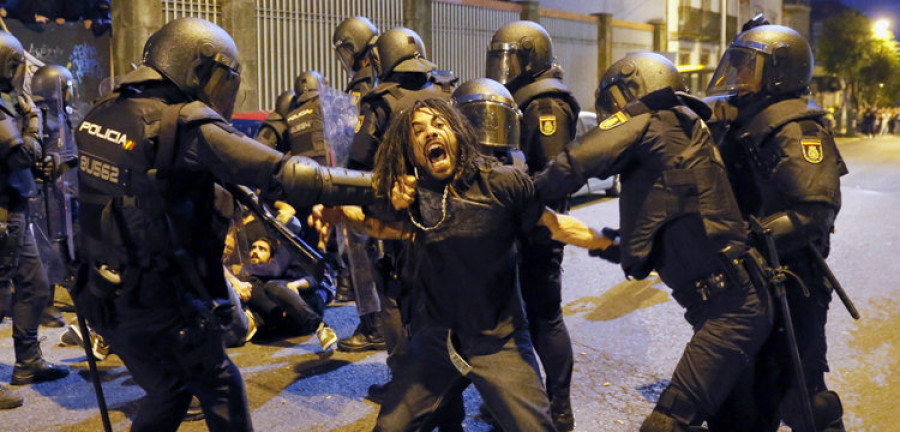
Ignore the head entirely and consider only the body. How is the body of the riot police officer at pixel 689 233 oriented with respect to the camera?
to the viewer's left

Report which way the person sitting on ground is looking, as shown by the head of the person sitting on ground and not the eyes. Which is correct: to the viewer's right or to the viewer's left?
to the viewer's left

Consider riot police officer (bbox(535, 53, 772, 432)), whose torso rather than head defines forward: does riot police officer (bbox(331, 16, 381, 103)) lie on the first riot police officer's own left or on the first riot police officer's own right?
on the first riot police officer's own right

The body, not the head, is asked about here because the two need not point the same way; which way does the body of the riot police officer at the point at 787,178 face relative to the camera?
to the viewer's left

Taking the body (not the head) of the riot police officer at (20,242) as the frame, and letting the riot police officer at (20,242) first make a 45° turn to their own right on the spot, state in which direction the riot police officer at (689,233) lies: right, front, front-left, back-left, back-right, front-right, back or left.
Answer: front

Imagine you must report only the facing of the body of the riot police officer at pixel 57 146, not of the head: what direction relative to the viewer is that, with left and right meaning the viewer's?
facing to the right of the viewer

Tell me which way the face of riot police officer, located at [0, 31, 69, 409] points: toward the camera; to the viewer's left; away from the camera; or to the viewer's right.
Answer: to the viewer's right

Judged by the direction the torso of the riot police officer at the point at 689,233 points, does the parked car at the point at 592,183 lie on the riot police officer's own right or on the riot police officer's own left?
on the riot police officer's own right

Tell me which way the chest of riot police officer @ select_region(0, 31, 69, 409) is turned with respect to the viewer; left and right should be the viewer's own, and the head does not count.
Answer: facing to the right of the viewer

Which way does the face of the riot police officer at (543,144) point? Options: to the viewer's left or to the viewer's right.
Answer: to the viewer's left
